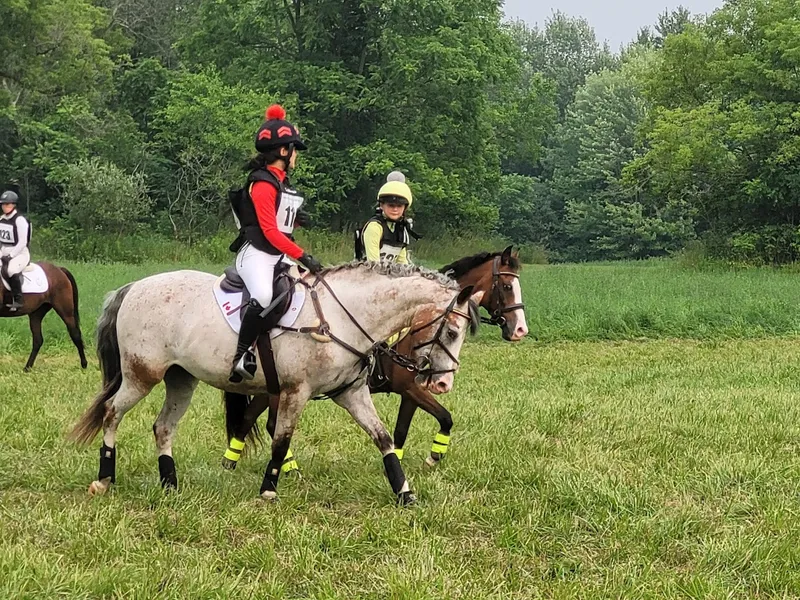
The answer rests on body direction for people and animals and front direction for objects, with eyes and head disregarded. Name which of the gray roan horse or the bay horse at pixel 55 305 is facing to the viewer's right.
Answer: the gray roan horse

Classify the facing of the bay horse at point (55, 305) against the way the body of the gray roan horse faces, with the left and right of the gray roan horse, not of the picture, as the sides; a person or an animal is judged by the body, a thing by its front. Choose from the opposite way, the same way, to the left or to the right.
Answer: the opposite way

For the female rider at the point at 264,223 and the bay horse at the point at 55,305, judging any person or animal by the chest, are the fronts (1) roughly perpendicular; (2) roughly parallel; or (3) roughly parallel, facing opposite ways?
roughly parallel, facing opposite ways

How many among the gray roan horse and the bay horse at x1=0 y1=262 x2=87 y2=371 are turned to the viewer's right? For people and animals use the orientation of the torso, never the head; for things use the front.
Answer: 1

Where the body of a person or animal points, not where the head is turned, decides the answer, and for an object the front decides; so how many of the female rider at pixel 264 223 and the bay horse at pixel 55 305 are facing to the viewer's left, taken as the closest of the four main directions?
1

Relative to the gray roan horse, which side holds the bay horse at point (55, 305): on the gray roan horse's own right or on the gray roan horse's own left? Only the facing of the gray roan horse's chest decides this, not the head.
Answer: on the gray roan horse's own left

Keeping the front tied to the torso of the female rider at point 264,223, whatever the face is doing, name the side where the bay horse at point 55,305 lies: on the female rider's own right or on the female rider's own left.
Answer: on the female rider's own left

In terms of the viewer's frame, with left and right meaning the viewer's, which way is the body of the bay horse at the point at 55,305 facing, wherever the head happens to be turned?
facing to the left of the viewer

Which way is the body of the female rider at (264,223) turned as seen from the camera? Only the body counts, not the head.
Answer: to the viewer's right

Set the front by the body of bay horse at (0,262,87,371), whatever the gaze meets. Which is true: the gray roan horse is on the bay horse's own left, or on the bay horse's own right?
on the bay horse's own left

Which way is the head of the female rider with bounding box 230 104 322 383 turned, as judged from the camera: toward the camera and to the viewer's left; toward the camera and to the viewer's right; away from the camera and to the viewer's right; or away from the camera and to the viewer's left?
away from the camera and to the viewer's right

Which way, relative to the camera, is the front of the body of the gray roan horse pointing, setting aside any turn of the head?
to the viewer's right

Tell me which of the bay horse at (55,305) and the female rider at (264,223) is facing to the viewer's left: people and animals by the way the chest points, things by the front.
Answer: the bay horse
